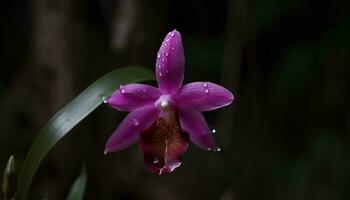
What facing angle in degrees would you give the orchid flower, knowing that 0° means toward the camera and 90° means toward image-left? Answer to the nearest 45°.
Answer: approximately 0°
